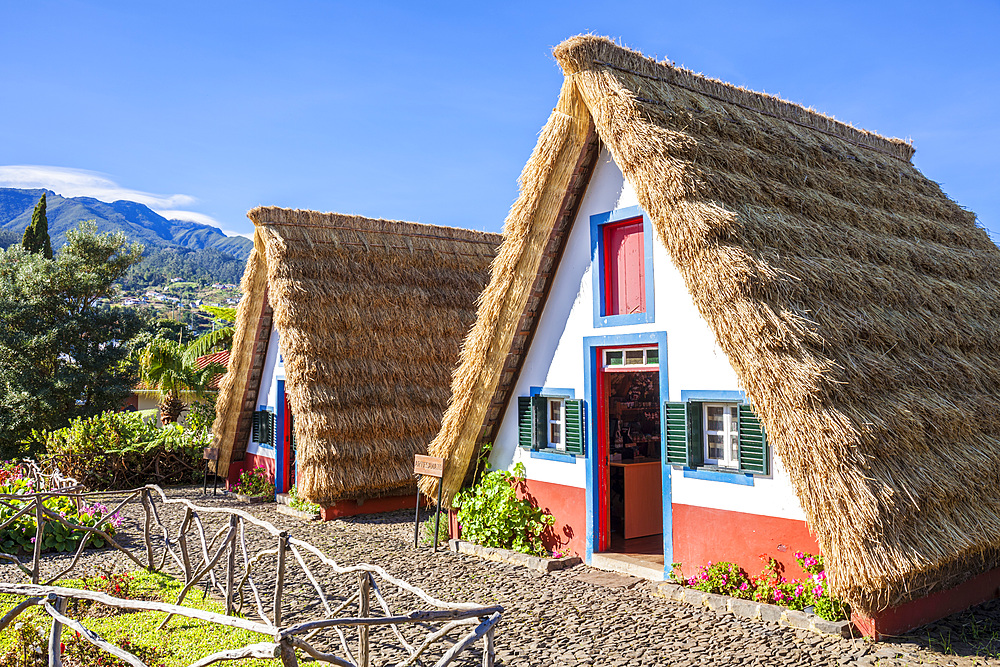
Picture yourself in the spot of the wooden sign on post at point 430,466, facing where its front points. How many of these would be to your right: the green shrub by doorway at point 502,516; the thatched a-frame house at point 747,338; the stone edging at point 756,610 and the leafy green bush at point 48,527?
1

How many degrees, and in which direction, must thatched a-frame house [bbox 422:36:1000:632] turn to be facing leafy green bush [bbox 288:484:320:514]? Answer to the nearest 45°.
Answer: approximately 90° to its right

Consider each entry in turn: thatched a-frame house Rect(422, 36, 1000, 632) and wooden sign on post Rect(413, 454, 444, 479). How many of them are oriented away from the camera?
0

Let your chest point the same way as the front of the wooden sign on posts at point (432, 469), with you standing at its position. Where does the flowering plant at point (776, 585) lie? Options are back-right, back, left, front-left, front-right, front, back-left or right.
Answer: front-left

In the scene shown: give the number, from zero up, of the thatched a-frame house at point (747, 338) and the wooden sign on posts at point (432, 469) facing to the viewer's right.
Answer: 0

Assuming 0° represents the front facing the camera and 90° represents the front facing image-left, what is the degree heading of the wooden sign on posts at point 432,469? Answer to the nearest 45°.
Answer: approximately 0°

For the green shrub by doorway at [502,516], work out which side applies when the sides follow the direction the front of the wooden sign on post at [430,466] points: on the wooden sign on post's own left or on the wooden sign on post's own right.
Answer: on the wooden sign on post's own left

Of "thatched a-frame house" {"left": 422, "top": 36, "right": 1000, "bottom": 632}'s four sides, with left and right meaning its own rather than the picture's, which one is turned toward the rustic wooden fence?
front
